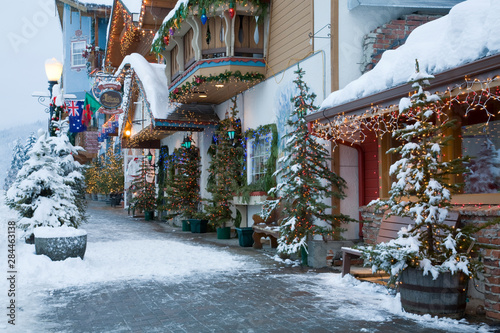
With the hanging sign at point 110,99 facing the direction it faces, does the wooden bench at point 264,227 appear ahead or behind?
ahead

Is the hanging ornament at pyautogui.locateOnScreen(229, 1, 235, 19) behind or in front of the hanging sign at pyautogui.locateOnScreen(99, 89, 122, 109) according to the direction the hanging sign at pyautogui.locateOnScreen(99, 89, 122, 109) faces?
in front

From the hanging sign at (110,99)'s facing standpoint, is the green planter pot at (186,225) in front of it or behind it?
in front

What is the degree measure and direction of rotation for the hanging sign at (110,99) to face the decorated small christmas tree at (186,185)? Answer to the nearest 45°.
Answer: approximately 45° to its left

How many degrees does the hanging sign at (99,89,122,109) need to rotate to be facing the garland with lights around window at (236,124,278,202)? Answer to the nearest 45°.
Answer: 0° — it already faces it

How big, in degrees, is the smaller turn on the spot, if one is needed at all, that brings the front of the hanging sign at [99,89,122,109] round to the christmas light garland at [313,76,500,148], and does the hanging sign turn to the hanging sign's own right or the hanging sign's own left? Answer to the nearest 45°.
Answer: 0° — it already faces it

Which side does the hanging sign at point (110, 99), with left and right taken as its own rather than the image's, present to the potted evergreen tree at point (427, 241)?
front

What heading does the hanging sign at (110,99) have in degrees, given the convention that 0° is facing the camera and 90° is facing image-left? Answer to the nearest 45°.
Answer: approximately 0°

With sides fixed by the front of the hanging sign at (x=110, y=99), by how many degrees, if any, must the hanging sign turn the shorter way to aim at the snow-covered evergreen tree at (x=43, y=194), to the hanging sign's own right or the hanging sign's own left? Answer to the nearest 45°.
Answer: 0° — it already faces it

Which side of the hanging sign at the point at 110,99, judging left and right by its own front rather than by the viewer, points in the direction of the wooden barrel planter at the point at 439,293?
front
